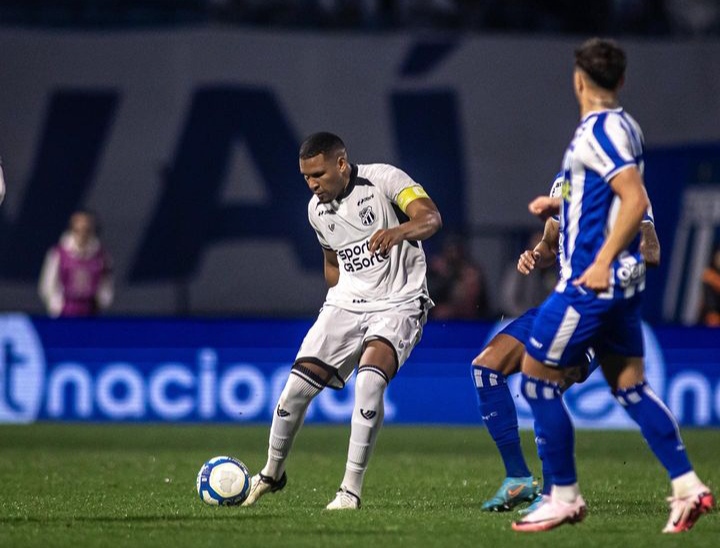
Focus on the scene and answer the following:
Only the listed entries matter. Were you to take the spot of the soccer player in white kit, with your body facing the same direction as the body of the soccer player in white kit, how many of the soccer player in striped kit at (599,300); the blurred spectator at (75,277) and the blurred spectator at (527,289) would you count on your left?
1

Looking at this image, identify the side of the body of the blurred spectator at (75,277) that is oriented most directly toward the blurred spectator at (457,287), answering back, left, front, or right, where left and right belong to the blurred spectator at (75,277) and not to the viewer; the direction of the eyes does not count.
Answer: left

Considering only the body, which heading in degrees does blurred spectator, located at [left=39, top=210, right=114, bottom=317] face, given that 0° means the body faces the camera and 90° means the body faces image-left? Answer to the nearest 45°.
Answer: approximately 0°

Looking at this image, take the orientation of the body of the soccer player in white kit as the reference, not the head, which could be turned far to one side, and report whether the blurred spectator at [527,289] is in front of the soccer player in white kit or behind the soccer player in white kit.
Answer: behind

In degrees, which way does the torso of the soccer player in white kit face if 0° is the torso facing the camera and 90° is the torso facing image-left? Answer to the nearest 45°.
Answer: approximately 45°

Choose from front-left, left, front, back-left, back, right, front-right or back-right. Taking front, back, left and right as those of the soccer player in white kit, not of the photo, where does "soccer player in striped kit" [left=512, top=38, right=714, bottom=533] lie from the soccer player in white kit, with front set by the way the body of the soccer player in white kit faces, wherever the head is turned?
left

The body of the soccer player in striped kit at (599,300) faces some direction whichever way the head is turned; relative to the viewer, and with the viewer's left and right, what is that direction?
facing to the left of the viewer
